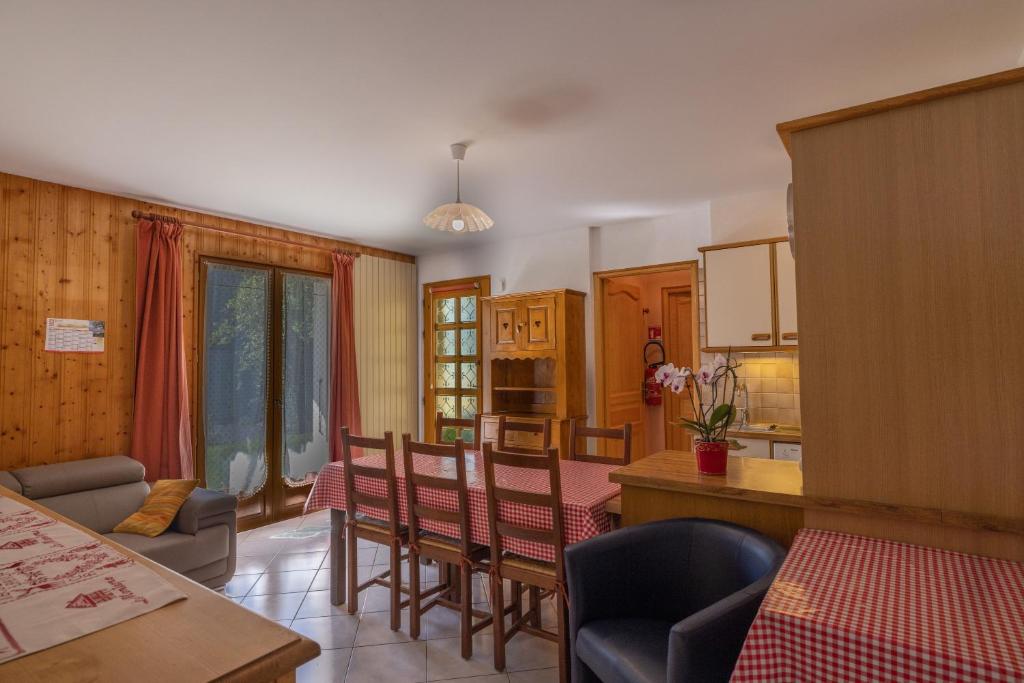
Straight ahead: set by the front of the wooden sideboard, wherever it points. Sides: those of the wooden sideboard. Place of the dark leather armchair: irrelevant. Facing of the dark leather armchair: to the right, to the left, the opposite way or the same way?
the same way

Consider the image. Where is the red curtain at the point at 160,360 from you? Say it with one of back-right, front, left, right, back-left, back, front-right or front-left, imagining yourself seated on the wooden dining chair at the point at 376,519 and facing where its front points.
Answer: left

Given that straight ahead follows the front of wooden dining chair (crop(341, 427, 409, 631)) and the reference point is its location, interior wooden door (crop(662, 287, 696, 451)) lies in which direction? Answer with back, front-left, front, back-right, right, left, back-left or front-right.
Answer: front

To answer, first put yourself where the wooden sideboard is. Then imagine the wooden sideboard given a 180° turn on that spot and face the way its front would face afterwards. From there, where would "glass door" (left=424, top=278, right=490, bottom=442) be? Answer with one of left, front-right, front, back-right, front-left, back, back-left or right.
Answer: left

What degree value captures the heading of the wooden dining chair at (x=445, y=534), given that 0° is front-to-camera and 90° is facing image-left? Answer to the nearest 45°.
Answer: approximately 225°

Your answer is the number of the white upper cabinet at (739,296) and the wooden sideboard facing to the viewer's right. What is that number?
0

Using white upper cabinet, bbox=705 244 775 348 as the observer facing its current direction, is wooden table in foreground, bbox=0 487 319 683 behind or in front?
in front

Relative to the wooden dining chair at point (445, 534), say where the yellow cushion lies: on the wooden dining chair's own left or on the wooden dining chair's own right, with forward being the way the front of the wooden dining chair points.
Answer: on the wooden dining chair's own left

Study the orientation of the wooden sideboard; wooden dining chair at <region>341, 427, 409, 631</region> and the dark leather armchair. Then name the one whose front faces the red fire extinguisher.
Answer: the wooden dining chair

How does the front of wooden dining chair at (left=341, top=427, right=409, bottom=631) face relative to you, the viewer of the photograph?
facing away from the viewer and to the right of the viewer

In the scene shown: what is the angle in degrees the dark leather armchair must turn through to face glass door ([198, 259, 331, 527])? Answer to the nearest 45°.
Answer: approximately 90° to its right

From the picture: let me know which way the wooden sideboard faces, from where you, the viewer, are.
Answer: facing the viewer and to the left of the viewer

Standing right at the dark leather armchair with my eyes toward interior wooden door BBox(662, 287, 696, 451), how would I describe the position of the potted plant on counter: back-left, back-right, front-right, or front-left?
front-right

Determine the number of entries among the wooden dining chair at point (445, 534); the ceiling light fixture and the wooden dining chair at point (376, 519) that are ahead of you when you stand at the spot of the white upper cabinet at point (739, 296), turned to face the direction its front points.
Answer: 3

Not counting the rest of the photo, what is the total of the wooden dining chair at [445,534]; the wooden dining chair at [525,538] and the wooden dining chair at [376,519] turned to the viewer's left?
0

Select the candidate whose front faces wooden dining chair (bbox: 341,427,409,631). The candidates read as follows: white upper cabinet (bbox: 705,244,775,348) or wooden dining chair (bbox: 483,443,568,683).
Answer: the white upper cabinet

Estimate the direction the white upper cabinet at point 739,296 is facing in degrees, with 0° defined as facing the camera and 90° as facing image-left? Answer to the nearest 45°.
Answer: approximately 45°

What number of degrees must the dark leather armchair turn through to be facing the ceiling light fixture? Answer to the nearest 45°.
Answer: approximately 90° to its right

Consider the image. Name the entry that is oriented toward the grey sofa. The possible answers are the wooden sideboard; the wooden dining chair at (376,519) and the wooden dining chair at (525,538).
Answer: the wooden sideboard
